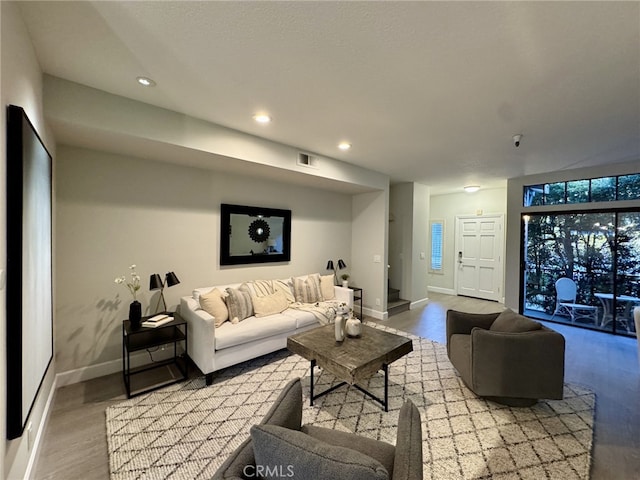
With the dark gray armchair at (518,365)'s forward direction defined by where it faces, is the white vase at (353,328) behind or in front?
in front

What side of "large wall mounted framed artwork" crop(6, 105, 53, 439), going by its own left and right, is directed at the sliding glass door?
front

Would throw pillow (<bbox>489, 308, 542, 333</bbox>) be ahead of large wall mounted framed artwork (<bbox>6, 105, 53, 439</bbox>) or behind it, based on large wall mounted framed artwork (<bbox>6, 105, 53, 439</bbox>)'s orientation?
ahead

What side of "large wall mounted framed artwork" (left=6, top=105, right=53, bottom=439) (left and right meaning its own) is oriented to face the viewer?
right

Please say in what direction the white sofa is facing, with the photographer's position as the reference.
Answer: facing the viewer and to the right of the viewer

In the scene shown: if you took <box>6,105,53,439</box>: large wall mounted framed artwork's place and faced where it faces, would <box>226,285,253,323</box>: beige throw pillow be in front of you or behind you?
in front

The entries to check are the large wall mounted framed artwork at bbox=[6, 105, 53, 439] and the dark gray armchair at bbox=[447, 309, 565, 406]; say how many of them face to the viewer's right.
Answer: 1

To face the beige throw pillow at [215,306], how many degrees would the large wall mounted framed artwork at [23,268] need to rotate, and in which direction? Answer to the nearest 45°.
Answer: approximately 45° to its left

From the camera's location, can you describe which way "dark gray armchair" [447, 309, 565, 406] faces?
facing to the left of the viewer

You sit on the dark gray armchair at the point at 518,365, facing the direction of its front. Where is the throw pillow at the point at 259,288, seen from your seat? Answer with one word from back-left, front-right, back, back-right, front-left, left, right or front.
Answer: front

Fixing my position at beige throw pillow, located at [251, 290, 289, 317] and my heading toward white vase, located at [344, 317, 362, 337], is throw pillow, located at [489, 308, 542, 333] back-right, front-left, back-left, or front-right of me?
front-left

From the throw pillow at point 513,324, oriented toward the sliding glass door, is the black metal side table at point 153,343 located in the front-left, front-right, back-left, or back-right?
back-left

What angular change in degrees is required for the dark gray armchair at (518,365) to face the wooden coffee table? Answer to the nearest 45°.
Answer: approximately 45° to its left
